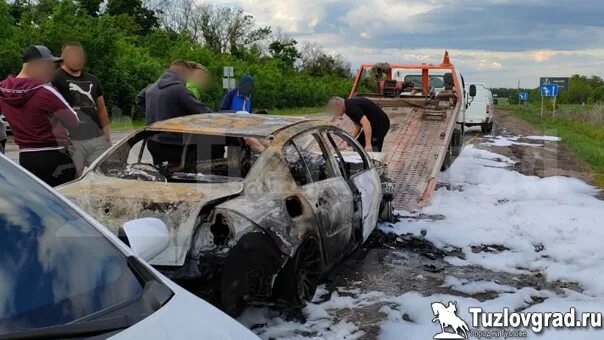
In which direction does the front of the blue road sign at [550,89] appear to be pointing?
toward the camera

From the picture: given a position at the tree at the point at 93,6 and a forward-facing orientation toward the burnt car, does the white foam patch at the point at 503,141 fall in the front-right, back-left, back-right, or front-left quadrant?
front-left

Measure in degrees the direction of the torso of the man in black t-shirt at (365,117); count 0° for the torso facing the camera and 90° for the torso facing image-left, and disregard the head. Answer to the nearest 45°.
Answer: approximately 90°

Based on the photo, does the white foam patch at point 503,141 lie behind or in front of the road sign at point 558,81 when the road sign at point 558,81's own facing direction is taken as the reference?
in front

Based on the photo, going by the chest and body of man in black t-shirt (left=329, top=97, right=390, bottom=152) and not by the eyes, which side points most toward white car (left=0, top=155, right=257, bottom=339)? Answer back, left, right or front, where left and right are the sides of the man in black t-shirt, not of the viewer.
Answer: left

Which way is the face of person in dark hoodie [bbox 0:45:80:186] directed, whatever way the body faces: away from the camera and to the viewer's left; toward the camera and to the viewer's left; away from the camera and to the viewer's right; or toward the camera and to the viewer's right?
away from the camera and to the viewer's right

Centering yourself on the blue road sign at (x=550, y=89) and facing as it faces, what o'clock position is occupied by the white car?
The white car is roughly at 12 o'clock from the blue road sign.

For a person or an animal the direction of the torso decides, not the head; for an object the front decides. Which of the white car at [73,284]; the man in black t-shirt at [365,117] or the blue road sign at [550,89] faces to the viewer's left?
the man in black t-shirt

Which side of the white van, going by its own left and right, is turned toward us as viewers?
back

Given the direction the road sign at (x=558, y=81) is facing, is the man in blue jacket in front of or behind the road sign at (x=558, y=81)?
in front

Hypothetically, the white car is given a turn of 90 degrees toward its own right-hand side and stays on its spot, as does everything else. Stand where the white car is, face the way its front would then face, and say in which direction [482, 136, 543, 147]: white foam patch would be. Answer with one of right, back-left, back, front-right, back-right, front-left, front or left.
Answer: back

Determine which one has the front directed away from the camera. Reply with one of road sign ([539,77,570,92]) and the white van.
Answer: the white van
